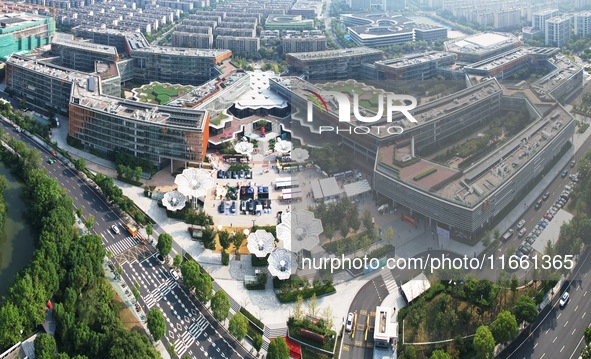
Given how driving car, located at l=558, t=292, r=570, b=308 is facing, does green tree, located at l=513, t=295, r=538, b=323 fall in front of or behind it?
in front

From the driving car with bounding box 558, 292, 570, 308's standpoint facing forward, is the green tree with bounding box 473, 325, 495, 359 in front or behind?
in front

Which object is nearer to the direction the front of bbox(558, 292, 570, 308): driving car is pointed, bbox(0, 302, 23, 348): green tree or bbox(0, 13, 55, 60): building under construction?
the green tree
